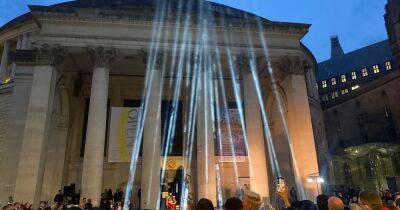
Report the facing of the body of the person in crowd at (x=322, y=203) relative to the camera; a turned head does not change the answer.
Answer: away from the camera

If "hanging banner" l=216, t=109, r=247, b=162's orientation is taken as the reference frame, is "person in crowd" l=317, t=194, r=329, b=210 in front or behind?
in front

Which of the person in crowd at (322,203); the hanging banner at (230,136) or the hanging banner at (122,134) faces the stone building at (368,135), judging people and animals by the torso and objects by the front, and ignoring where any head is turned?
the person in crowd

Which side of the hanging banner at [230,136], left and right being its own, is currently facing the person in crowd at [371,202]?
front

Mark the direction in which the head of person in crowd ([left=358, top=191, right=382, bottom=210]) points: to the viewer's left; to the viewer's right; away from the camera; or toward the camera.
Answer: away from the camera

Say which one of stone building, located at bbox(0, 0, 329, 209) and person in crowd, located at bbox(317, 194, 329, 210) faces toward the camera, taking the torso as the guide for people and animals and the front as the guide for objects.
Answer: the stone building

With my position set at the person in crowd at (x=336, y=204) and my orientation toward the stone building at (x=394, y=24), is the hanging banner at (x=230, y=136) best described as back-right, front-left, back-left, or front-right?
front-left

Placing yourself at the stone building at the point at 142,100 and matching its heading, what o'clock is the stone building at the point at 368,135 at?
the stone building at the point at 368,135 is roughly at 8 o'clock from the stone building at the point at 142,100.

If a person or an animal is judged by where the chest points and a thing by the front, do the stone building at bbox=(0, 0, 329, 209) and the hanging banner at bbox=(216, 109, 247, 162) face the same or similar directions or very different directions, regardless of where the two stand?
same or similar directions

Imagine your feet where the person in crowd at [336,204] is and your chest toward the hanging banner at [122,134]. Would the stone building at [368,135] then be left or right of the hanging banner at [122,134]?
right

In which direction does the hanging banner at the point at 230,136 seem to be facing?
toward the camera

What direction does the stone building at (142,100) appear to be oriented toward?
toward the camera

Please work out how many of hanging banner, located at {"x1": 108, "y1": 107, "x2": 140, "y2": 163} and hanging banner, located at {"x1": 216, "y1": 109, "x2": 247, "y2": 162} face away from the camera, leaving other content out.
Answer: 0

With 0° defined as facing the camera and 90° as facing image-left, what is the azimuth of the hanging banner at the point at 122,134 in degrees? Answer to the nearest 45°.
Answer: approximately 0°

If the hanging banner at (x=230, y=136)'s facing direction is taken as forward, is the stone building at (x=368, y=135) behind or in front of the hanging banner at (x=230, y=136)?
behind

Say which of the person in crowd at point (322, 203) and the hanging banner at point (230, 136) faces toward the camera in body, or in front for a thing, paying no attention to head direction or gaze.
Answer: the hanging banner
